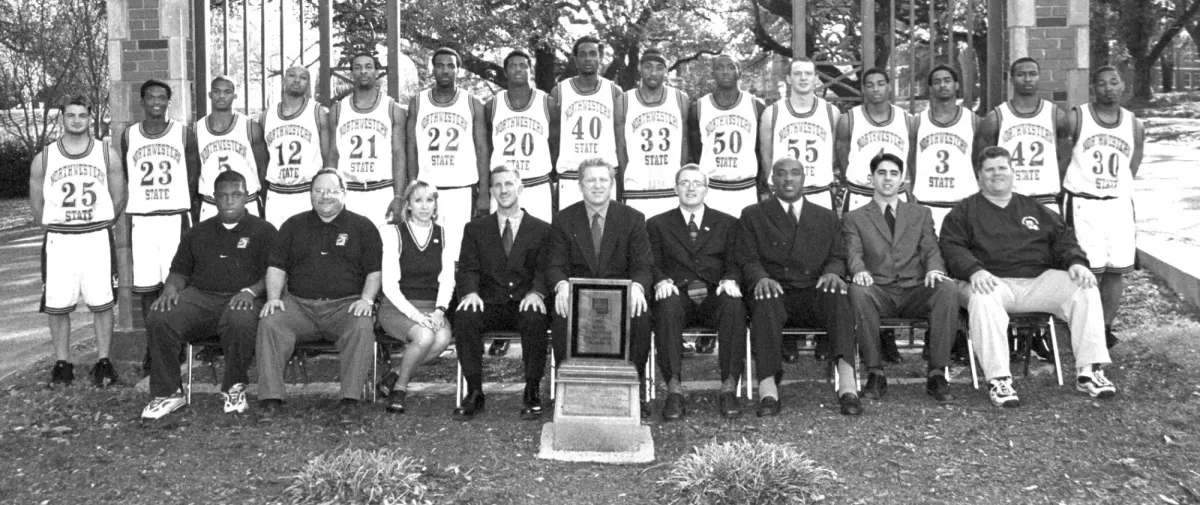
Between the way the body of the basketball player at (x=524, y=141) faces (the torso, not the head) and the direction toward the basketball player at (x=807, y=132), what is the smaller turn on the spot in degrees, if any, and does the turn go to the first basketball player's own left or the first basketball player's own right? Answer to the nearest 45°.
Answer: approximately 90° to the first basketball player's own left

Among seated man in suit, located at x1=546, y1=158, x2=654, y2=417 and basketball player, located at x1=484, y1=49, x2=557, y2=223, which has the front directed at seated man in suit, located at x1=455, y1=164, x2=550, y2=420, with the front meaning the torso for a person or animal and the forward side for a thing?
the basketball player

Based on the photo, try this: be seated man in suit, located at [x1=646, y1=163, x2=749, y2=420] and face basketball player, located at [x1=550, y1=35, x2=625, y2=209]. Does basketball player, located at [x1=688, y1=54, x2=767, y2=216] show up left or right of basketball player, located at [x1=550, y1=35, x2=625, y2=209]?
right

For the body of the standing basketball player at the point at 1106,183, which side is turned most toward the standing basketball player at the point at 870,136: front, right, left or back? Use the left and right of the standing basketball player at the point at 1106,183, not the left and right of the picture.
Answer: right

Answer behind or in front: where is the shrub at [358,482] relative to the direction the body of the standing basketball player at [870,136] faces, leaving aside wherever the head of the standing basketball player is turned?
in front

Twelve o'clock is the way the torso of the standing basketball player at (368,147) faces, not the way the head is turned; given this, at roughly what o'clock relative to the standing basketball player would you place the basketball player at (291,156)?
The basketball player is roughly at 3 o'clock from the standing basketball player.

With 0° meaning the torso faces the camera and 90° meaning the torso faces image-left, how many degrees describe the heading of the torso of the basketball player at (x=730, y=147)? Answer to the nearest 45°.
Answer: approximately 0°

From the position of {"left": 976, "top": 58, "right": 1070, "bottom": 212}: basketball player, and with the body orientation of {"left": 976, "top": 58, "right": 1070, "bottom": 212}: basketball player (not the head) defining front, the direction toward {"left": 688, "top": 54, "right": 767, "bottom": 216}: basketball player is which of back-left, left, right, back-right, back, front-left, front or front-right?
right

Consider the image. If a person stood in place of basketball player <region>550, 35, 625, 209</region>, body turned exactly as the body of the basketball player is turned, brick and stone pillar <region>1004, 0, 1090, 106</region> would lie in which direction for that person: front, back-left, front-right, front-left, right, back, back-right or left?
left

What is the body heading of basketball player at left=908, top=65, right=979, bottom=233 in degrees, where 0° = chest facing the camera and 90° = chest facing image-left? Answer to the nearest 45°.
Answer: approximately 0°

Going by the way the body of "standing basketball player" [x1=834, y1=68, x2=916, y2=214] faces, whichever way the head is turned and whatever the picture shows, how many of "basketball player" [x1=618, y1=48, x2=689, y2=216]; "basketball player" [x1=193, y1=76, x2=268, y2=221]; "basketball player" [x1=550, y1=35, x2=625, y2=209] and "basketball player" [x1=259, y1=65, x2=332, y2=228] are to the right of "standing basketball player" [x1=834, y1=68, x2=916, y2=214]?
4

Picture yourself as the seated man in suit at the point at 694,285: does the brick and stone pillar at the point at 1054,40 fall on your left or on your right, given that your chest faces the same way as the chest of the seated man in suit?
on your left
